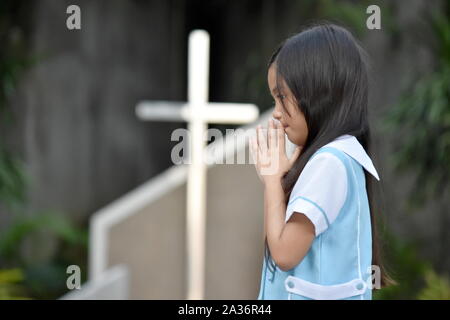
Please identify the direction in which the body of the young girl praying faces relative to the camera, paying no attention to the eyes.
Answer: to the viewer's left

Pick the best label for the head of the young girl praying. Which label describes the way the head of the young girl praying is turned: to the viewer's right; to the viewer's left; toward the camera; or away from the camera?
to the viewer's left
